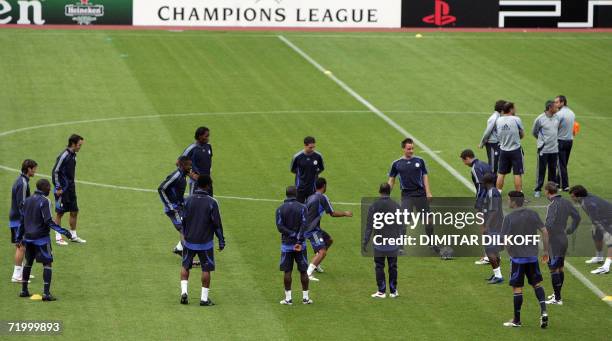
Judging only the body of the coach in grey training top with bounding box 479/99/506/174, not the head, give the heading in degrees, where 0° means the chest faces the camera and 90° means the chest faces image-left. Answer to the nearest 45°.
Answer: approximately 270°

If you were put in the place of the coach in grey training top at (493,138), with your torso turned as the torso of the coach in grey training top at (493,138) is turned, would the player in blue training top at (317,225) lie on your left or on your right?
on your right

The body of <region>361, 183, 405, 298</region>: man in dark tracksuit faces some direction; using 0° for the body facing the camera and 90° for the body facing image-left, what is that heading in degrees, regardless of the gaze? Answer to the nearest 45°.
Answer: approximately 180°

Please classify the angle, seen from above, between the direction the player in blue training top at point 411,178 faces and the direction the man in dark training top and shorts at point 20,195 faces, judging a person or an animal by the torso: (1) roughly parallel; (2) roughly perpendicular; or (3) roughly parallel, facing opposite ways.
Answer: roughly perpendicular

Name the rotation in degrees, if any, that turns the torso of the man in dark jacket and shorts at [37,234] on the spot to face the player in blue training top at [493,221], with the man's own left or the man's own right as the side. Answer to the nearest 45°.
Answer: approximately 45° to the man's own right

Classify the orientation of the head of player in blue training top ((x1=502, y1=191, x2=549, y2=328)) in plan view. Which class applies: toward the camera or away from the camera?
away from the camera

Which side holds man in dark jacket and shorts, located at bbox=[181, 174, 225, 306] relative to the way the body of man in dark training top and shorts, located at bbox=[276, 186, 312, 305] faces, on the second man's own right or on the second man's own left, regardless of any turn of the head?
on the second man's own left

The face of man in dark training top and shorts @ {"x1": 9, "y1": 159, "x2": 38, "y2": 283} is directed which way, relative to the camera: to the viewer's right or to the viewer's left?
to the viewer's right

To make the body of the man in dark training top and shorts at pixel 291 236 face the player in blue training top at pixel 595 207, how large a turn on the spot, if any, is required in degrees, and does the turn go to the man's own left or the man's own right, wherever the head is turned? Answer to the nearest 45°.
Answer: approximately 90° to the man's own right

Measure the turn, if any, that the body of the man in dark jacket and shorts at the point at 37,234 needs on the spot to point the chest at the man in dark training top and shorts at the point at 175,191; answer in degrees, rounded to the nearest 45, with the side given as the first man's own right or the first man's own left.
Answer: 0° — they already face them
